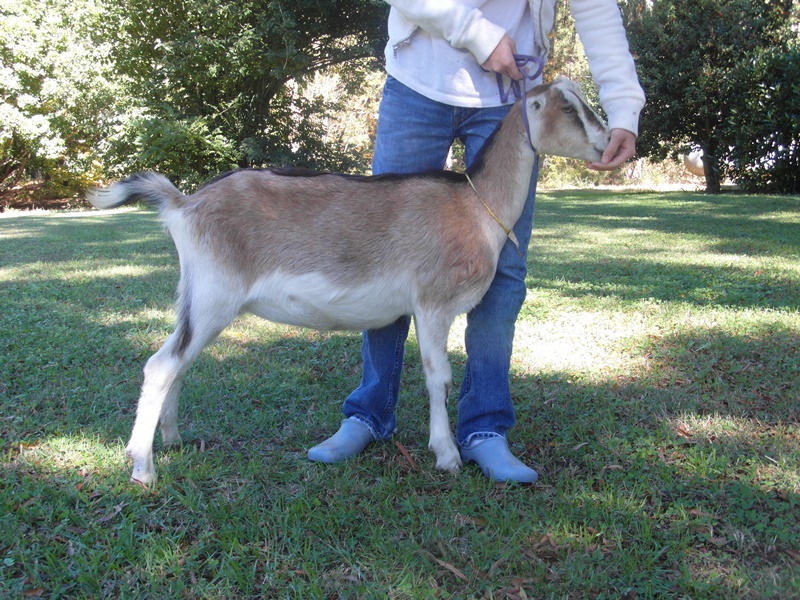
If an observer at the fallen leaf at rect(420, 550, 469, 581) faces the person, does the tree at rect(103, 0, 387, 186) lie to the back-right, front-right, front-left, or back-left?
front-left

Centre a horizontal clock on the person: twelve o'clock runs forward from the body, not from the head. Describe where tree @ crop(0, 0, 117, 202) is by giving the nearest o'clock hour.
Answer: The tree is roughly at 5 o'clock from the person.

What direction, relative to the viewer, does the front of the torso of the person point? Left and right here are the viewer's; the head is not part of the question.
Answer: facing the viewer

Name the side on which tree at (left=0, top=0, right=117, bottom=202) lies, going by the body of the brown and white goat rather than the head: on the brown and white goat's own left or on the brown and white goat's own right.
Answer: on the brown and white goat's own left

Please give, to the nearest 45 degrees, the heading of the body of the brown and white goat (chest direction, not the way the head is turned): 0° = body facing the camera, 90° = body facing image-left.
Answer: approximately 270°

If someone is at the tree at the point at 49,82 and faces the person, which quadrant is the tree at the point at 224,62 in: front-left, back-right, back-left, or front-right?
front-left

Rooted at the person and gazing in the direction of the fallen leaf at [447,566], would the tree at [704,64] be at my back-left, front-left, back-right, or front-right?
back-left

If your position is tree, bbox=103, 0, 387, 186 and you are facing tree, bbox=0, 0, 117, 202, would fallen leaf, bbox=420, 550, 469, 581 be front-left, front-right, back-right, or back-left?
back-left
